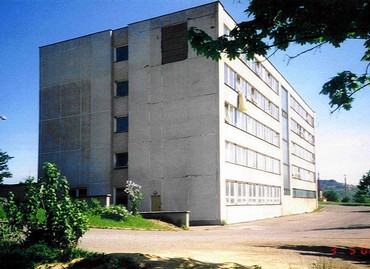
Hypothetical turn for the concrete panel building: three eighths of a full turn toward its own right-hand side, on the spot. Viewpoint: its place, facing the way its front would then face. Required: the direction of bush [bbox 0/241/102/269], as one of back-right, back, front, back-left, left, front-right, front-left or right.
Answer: left

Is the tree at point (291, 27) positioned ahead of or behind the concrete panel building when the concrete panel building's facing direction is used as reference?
ahead

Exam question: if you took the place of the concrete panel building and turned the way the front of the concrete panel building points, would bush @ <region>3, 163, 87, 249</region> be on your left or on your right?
on your right

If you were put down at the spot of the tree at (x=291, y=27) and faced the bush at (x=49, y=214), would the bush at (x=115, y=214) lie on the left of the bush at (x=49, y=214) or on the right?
right

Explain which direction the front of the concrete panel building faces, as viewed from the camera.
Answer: facing the viewer and to the right of the viewer
